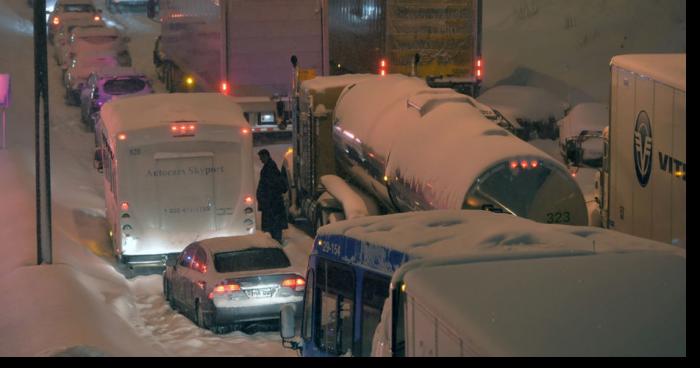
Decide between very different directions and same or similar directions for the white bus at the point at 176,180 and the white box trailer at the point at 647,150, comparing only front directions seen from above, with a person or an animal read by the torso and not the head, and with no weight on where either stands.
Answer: same or similar directions

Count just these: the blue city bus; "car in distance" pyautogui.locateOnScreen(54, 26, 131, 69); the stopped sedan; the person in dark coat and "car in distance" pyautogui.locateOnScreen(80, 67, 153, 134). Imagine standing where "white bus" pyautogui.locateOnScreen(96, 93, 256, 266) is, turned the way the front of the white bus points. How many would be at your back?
2

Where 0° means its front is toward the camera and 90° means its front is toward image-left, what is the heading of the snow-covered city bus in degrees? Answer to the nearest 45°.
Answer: approximately 135°

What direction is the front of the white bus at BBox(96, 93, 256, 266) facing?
away from the camera

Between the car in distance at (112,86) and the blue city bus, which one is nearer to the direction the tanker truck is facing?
the car in distance

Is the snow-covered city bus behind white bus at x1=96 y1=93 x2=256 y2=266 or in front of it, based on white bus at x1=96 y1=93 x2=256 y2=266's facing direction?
behind

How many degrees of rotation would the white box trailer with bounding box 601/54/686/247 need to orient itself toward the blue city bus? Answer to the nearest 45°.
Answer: approximately 90° to its left

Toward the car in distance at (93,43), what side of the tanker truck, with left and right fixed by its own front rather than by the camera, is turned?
front

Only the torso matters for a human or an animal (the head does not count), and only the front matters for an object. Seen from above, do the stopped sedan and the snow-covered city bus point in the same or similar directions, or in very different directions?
same or similar directions

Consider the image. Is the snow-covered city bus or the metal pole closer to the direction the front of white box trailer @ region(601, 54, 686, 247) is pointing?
the metal pole

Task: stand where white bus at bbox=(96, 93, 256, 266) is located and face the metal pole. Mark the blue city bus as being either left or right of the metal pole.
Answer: left

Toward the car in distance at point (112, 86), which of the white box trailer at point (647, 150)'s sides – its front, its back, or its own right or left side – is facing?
front

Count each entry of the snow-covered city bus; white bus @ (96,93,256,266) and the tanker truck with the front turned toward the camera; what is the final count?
0

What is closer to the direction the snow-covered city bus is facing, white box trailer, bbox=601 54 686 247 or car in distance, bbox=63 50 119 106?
the car in distance

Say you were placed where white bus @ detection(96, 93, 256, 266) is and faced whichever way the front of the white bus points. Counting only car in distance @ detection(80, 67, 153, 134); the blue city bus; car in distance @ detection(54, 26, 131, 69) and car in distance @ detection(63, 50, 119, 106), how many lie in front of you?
3

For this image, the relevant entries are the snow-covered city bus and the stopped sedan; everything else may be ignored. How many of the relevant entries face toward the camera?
0
